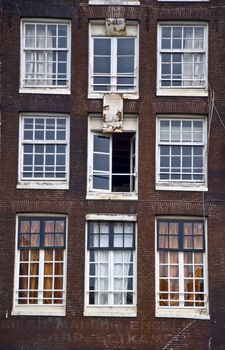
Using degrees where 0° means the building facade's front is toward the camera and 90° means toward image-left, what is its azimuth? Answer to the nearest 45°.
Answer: approximately 0°
